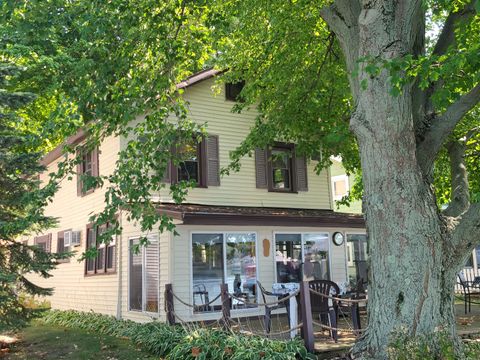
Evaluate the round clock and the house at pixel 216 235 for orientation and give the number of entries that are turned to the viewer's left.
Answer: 0

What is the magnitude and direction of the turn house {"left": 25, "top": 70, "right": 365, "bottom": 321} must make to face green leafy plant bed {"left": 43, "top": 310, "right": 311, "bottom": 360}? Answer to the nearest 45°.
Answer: approximately 45° to its right

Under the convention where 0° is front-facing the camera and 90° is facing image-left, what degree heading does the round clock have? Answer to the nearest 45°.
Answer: approximately 315°

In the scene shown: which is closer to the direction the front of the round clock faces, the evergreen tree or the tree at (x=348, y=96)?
the tree

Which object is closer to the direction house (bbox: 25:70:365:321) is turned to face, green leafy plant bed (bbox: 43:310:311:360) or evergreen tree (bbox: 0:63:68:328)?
the green leafy plant bed

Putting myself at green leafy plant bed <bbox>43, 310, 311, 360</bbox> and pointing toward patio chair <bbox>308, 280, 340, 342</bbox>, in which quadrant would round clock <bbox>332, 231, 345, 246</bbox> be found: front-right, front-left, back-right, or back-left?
front-left

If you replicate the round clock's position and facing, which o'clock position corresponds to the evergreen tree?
The evergreen tree is roughly at 3 o'clock from the round clock.

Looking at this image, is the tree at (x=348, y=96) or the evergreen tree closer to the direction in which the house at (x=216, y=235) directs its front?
the tree

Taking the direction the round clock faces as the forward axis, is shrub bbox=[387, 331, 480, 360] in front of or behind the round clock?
in front

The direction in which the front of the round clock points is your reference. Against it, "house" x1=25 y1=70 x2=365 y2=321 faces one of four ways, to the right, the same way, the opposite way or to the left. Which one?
the same way
